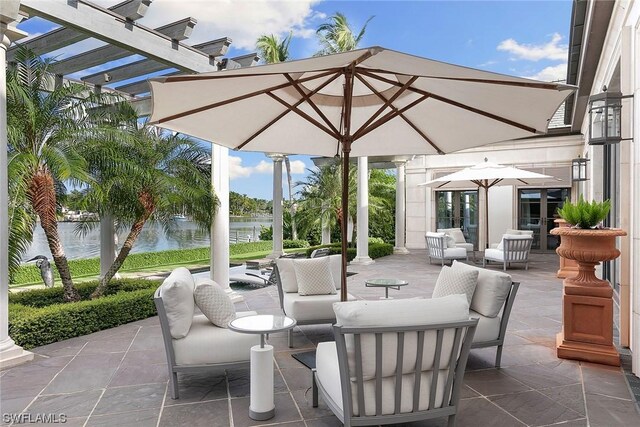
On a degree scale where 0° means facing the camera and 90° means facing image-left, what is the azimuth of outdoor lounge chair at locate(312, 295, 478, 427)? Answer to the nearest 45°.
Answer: approximately 135°

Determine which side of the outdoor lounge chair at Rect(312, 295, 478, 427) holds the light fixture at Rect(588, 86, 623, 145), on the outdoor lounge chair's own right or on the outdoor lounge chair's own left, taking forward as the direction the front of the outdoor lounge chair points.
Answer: on the outdoor lounge chair's own right

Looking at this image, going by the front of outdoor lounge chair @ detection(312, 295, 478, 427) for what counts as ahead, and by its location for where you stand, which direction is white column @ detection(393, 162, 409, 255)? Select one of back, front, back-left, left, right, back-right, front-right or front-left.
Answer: front-right

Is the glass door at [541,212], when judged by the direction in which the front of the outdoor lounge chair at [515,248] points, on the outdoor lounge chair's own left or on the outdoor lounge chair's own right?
on the outdoor lounge chair's own right

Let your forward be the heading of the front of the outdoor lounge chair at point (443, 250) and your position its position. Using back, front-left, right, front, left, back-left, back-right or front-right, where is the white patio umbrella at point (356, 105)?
back-right
